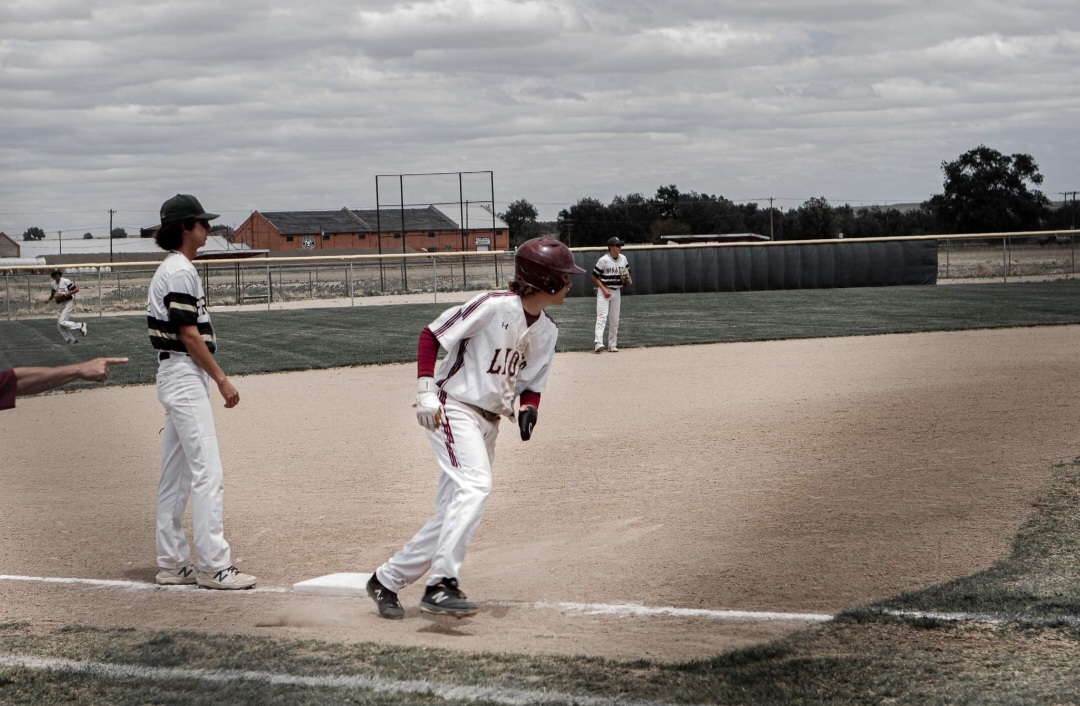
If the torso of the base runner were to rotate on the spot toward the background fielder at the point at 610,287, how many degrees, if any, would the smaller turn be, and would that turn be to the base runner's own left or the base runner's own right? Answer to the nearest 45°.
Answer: approximately 135° to the base runner's own left

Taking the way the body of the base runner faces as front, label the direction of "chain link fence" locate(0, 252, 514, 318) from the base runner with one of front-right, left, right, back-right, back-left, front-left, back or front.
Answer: back-left

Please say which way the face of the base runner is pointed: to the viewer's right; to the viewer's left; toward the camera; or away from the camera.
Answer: to the viewer's right

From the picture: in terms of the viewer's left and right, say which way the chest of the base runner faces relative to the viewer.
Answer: facing the viewer and to the right of the viewer
